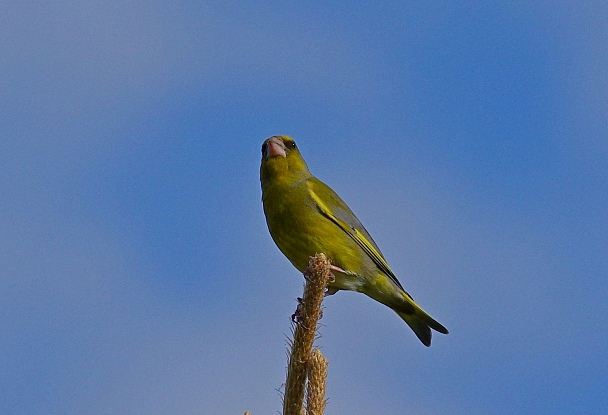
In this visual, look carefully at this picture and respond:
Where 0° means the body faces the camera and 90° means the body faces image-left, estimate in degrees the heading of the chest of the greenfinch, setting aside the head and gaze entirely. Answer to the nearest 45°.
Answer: approximately 45°
